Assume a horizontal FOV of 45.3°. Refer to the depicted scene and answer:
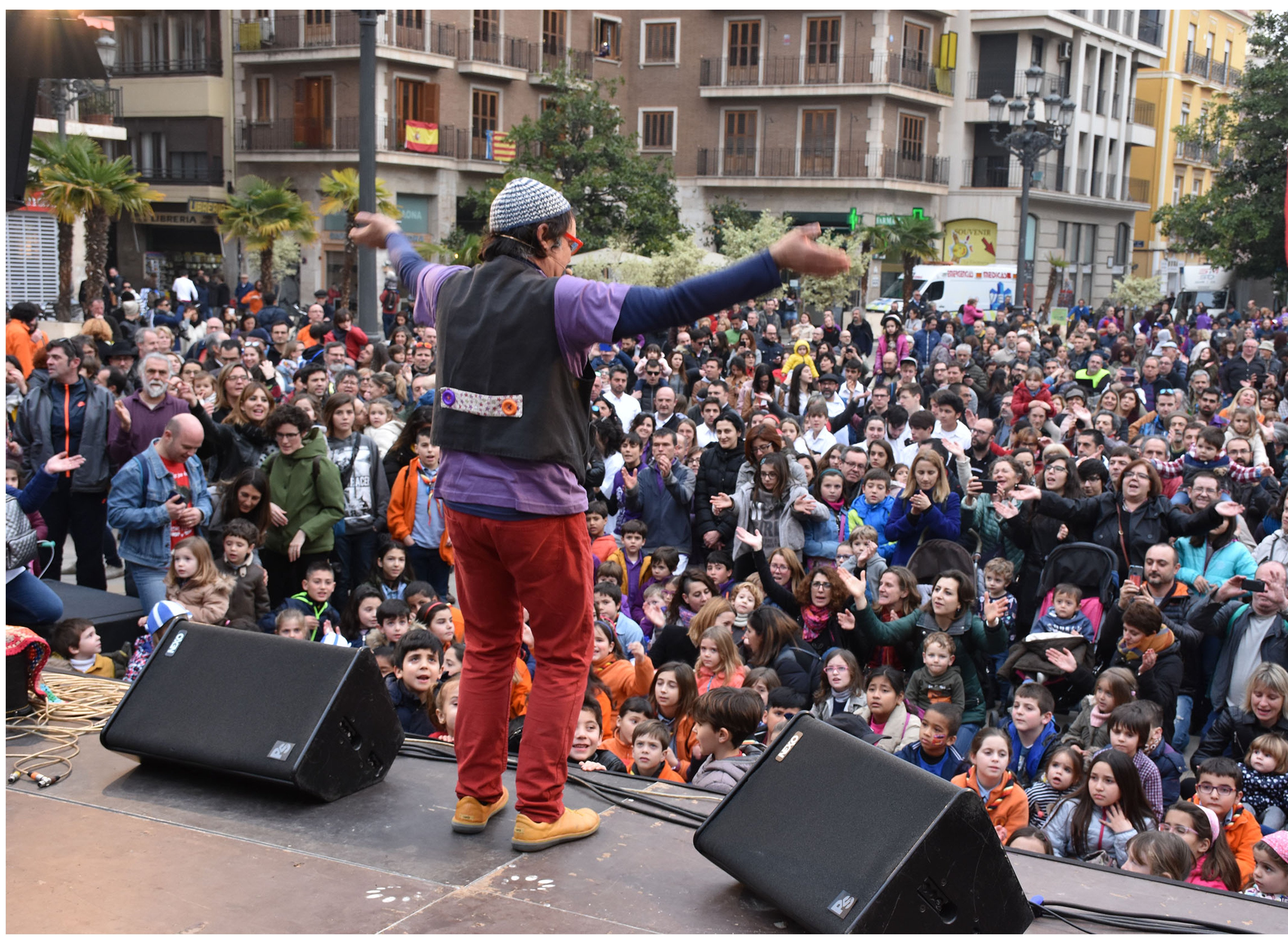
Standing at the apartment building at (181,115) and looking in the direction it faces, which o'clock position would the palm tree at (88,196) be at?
The palm tree is roughly at 12 o'clock from the apartment building.

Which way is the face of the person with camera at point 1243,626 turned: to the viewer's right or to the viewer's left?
to the viewer's left

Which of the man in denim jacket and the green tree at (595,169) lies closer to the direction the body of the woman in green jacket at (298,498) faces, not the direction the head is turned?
the man in denim jacket

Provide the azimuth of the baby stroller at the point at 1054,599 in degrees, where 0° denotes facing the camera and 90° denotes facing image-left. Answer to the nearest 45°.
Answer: approximately 45°

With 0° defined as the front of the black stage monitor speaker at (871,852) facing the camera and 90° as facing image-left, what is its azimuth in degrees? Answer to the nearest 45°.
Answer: approximately 45°

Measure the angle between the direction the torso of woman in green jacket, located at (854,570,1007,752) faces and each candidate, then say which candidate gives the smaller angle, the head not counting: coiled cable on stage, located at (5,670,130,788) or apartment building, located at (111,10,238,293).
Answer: the coiled cable on stage

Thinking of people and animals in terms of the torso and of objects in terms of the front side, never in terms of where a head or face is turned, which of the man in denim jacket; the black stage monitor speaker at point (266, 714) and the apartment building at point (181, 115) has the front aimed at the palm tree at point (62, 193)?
the apartment building

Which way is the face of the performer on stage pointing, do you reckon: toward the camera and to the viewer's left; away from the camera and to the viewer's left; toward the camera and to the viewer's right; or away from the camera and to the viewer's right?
away from the camera and to the viewer's right

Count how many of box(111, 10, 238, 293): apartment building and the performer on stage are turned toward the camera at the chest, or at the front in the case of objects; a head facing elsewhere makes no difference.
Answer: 1

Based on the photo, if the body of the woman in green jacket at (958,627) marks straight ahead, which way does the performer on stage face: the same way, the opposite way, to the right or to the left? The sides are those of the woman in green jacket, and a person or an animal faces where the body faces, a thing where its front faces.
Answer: the opposite way
